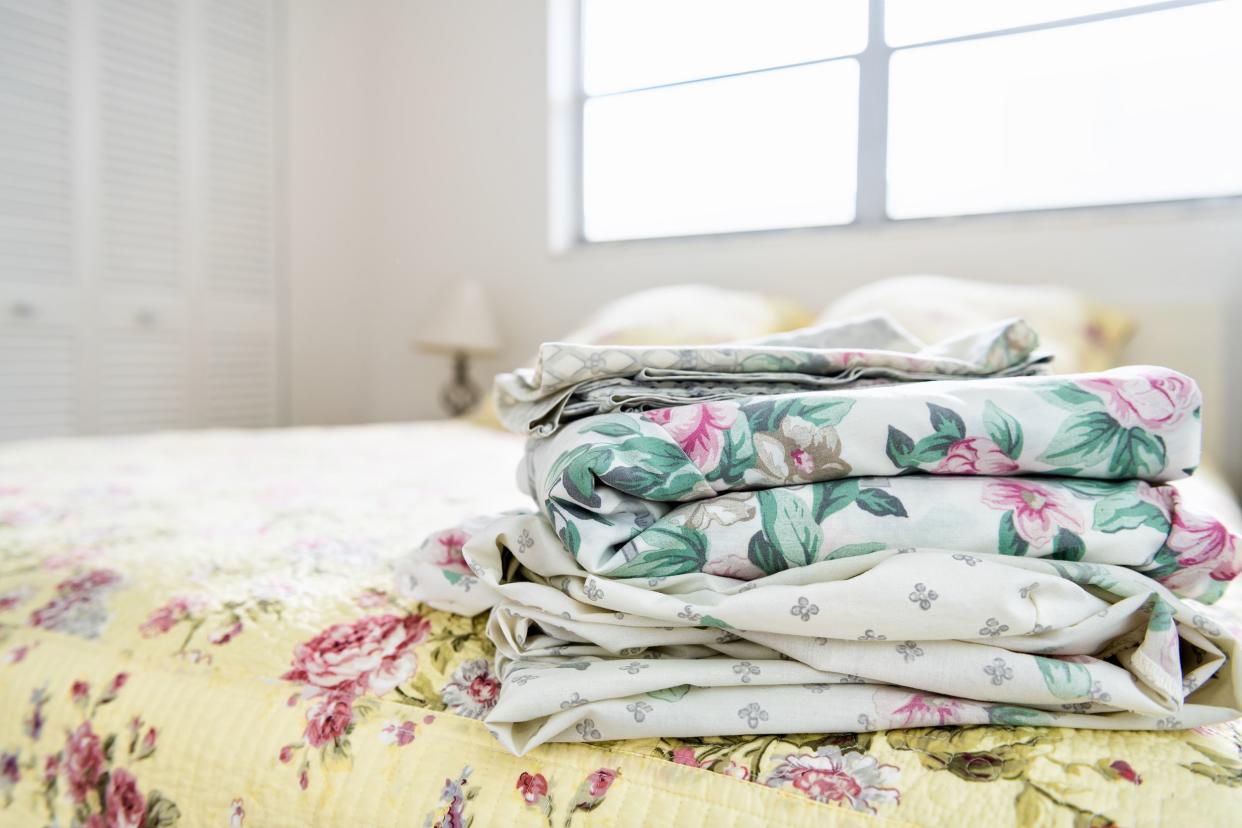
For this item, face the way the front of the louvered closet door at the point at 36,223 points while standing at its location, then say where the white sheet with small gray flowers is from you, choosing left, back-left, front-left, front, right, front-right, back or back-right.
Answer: front-right

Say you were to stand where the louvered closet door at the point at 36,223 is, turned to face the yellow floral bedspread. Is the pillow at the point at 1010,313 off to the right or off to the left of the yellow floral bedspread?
left

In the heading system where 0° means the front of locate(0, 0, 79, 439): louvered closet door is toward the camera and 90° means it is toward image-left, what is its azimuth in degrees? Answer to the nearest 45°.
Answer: approximately 315°

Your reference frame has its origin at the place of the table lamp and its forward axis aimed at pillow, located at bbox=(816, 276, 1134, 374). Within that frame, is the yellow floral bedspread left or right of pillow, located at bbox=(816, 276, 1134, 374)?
right

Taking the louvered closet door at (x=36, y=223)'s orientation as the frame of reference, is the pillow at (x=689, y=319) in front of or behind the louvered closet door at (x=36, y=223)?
in front

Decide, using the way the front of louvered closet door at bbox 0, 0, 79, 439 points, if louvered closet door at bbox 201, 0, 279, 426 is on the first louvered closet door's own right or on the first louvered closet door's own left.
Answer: on the first louvered closet door's own left

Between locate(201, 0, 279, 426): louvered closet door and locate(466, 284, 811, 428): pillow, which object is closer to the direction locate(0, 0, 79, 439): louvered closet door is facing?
the pillow

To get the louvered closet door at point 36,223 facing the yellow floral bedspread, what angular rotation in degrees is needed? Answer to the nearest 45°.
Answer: approximately 45° to its right

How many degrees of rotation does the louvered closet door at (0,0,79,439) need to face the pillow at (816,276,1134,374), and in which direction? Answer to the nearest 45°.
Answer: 0° — it already faces it

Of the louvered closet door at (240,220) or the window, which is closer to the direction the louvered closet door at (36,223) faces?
the window
